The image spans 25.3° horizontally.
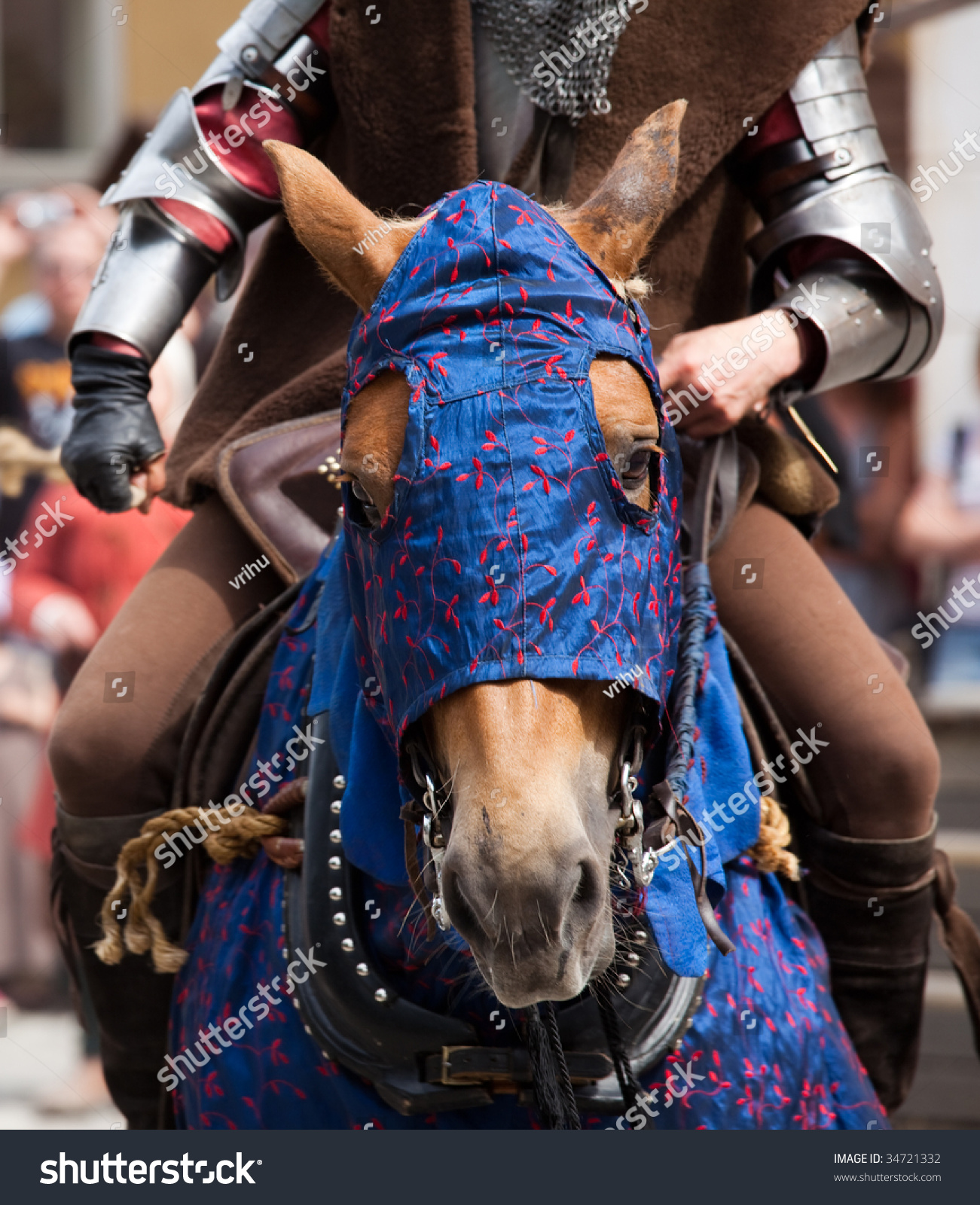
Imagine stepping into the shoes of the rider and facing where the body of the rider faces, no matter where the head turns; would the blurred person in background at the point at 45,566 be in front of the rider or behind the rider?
behind

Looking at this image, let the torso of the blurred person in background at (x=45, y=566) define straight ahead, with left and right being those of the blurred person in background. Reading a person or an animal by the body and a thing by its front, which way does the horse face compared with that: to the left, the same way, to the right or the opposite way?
the same way

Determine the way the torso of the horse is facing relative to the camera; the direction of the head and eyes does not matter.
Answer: toward the camera

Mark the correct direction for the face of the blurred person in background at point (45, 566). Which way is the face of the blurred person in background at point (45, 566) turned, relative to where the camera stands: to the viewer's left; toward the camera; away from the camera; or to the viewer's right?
toward the camera

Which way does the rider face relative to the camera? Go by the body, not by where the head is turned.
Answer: toward the camera

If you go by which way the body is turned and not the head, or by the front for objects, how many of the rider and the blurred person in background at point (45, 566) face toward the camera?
2

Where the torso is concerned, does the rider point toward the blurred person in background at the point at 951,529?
no
